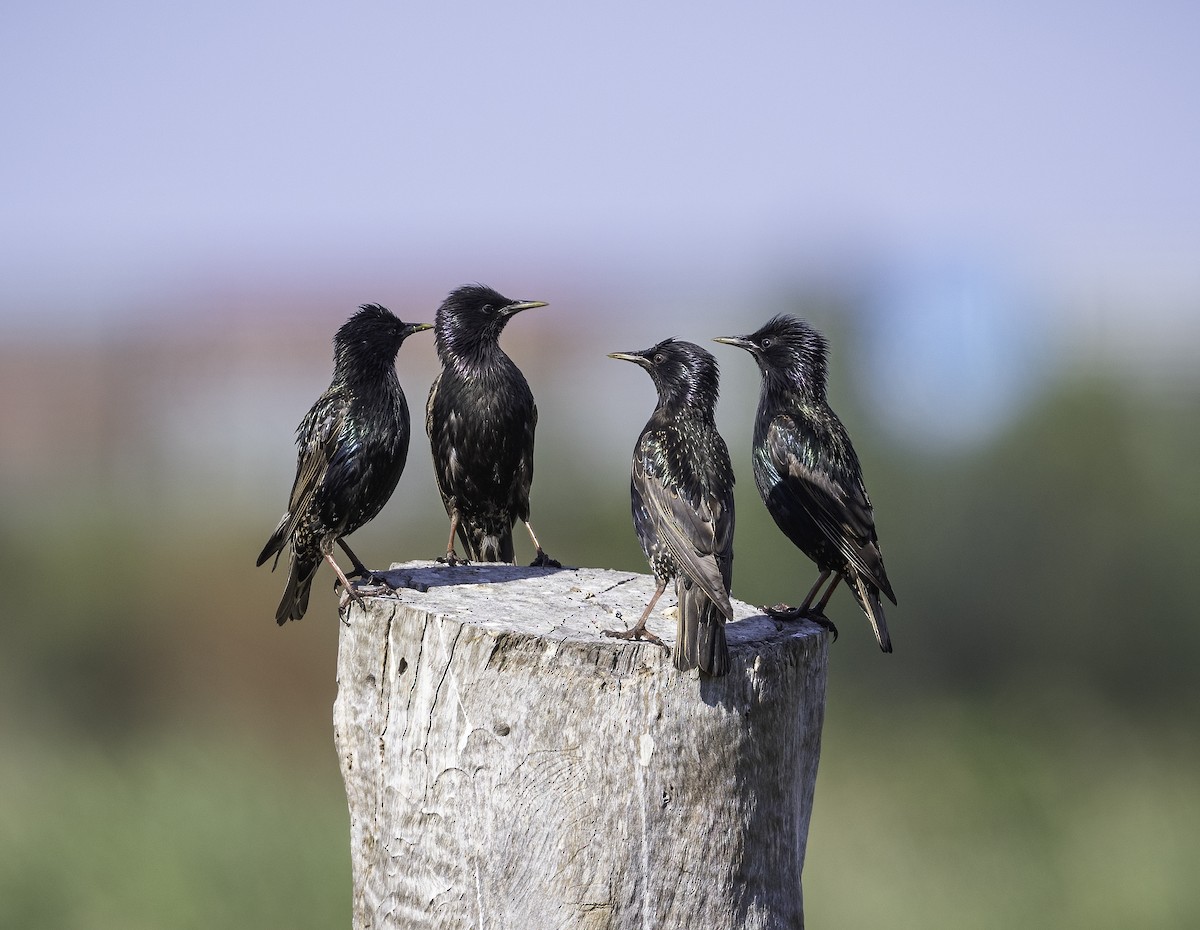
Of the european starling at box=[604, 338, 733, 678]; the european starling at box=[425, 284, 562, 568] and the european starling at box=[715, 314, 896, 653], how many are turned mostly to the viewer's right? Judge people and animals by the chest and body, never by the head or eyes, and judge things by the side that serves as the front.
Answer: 0

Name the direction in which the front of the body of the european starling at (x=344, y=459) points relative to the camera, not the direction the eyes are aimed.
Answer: to the viewer's right

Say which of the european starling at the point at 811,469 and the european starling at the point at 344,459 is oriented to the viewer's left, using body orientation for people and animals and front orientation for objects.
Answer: the european starling at the point at 811,469

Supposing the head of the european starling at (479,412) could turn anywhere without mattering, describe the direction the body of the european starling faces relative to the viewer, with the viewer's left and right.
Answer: facing the viewer

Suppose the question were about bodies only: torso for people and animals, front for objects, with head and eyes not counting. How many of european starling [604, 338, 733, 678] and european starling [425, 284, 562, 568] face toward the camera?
1

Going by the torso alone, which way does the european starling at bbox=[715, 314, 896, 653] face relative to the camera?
to the viewer's left

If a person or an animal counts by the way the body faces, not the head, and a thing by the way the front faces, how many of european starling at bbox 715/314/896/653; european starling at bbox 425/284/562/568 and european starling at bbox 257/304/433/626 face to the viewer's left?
1

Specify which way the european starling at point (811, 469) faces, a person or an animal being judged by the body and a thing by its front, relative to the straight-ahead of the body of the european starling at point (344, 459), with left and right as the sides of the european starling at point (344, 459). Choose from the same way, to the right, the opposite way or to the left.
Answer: the opposite way

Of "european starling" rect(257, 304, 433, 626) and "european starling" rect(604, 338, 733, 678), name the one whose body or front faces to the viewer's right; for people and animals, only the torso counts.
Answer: "european starling" rect(257, 304, 433, 626)

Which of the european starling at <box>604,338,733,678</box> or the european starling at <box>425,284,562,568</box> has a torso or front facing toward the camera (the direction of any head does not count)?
the european starling at <box>425,284,562,568</box>

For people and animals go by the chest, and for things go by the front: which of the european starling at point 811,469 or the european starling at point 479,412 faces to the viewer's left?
the european starling at point 811,469

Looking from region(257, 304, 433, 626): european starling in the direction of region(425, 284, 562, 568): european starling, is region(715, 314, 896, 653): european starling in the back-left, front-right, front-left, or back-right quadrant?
front-right

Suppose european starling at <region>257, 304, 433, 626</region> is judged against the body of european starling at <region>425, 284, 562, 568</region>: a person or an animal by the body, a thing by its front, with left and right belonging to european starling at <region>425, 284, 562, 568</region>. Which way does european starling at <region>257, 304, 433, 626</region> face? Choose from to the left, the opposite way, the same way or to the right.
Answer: to the left

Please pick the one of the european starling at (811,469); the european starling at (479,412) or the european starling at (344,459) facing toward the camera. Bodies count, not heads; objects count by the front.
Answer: the european starling at (479,412)

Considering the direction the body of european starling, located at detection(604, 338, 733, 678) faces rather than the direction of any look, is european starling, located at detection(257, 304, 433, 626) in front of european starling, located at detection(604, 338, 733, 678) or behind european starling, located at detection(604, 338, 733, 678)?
in front

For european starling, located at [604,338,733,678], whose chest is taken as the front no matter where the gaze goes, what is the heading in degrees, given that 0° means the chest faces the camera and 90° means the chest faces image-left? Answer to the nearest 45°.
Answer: approximately 135°

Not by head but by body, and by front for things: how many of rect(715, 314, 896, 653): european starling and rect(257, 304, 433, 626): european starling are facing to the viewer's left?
1

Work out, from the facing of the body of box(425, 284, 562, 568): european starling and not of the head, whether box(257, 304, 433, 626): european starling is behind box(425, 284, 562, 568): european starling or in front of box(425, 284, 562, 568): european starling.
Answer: in front
